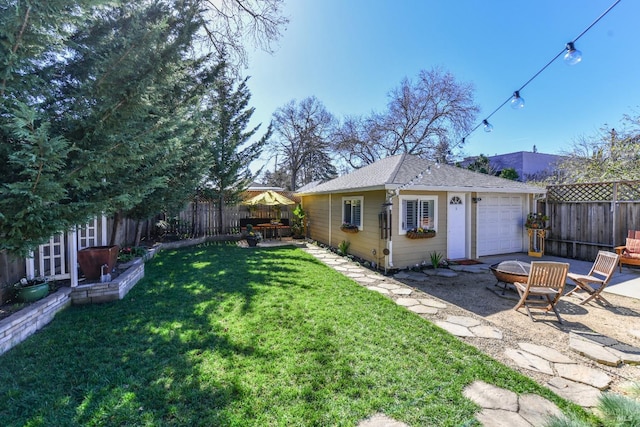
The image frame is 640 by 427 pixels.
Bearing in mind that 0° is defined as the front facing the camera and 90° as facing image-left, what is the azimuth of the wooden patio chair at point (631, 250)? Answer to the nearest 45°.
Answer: approximately 45°

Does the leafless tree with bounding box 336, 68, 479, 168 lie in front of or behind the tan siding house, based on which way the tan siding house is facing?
behind

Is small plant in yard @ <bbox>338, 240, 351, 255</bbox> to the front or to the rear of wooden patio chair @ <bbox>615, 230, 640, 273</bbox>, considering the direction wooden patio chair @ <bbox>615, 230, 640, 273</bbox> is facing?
to the front

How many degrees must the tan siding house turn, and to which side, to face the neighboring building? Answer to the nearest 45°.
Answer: approximately 135° to its left

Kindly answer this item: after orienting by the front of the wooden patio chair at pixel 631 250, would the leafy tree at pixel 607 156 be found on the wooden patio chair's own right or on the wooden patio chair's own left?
on the wooden patio chair's own right

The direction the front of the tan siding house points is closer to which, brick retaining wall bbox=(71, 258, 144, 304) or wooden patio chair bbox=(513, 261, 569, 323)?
the wooden patio chair

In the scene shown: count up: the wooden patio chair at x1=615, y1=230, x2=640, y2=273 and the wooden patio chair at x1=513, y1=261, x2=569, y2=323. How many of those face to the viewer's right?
0

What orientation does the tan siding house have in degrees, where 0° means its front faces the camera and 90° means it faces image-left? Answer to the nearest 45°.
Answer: approximately 315°

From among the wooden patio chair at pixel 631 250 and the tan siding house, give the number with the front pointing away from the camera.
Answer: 0

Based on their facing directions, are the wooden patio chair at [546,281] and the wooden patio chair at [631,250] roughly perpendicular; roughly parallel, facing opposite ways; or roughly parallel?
roughly perpendicular
